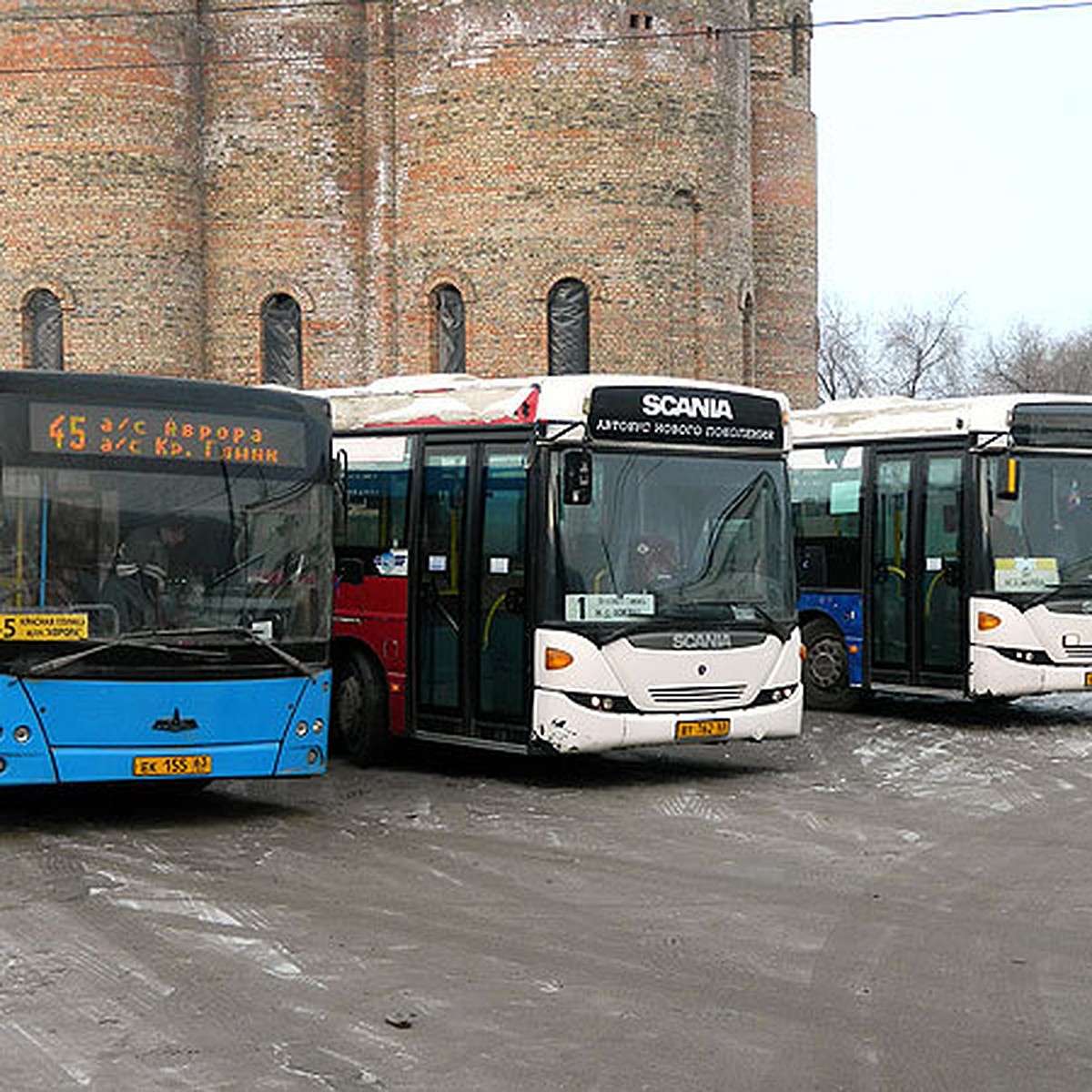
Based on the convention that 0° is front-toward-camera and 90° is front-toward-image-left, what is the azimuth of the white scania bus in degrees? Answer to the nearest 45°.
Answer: approximately 315°

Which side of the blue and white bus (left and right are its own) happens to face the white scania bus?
right

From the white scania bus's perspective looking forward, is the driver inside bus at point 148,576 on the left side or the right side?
on its right

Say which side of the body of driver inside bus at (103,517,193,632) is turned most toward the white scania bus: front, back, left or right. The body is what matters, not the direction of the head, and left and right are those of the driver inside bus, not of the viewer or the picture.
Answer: left

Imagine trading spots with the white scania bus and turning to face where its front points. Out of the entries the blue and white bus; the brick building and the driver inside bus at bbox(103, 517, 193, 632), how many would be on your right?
1

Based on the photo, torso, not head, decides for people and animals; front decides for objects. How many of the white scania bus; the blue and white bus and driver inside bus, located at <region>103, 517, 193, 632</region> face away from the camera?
0

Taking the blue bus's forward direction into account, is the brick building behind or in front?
behind

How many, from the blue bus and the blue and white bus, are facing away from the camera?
0

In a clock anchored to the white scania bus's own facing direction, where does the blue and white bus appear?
The blue and white bus is roughly at 9 o'clock from the white scania bus.

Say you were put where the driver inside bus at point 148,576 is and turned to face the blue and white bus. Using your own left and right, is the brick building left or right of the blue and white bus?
left

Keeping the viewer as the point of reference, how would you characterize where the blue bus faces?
facing the viewer

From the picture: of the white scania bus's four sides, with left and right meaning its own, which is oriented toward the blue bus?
right

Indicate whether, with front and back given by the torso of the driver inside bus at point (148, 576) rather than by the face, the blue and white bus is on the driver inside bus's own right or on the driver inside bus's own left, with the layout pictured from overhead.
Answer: on the driver inside bus's own left

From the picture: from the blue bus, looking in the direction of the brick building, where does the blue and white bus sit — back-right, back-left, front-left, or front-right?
front-right

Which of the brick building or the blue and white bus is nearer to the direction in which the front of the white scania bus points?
the blue and white bus
